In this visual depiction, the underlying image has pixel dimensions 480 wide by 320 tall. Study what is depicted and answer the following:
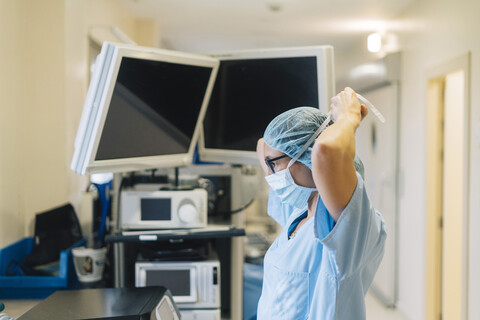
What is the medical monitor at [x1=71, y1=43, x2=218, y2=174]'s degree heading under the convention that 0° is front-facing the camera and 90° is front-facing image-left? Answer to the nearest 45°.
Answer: approximately 315°

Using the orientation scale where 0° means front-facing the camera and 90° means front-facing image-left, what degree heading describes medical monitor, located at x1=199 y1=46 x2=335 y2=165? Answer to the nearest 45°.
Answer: approximately 45°

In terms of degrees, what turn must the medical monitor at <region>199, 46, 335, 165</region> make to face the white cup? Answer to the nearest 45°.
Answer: approximately 45° to its right

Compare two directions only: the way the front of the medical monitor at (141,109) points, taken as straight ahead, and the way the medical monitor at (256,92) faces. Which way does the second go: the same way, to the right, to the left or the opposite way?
to the right

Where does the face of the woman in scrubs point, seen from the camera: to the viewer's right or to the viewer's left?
to the viewer's left
